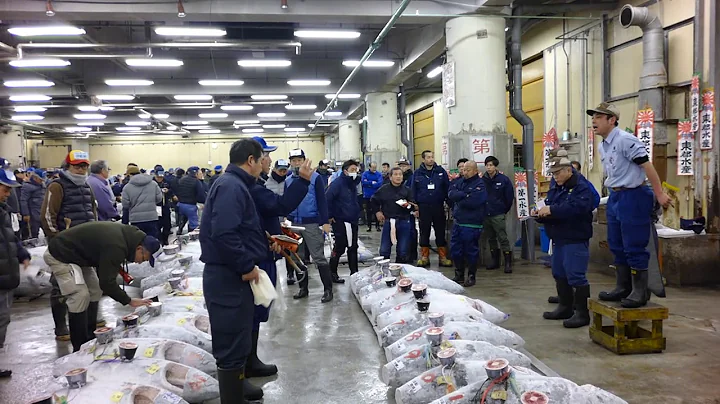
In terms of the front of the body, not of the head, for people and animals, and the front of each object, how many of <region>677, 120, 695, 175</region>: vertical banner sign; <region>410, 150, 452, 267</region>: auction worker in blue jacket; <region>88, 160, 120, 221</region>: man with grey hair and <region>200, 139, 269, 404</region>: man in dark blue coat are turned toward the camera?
2

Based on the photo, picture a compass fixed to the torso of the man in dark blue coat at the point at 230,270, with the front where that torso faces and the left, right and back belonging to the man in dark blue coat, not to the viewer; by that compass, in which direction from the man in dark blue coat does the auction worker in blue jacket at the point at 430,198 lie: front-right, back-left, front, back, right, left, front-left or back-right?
front-left

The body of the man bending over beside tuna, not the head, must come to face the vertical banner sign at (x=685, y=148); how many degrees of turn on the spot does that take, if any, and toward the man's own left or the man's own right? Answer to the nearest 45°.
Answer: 0° — they already face it

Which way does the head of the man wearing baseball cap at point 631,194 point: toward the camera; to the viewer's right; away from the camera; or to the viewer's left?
to the viewer's left

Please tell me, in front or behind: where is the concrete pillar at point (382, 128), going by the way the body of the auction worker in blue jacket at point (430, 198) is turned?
behind

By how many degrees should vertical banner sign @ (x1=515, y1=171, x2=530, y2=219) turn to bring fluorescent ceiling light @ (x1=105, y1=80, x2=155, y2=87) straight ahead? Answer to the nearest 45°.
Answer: approximately 90° to its right

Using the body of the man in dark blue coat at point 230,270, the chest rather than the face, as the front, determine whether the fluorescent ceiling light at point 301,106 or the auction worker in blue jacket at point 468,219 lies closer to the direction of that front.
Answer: the auction worker in blue jacket

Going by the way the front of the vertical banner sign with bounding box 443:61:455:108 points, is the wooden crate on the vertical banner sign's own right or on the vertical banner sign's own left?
on the vertical banner sign's own left

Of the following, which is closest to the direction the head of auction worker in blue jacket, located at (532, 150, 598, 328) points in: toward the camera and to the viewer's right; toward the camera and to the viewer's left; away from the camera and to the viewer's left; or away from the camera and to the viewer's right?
toward the camera and to the viewer's left

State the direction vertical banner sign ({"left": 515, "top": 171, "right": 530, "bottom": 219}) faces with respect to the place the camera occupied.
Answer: facing the viewer

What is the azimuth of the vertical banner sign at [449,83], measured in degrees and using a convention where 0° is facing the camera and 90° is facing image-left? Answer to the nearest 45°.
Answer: approximately 45°
